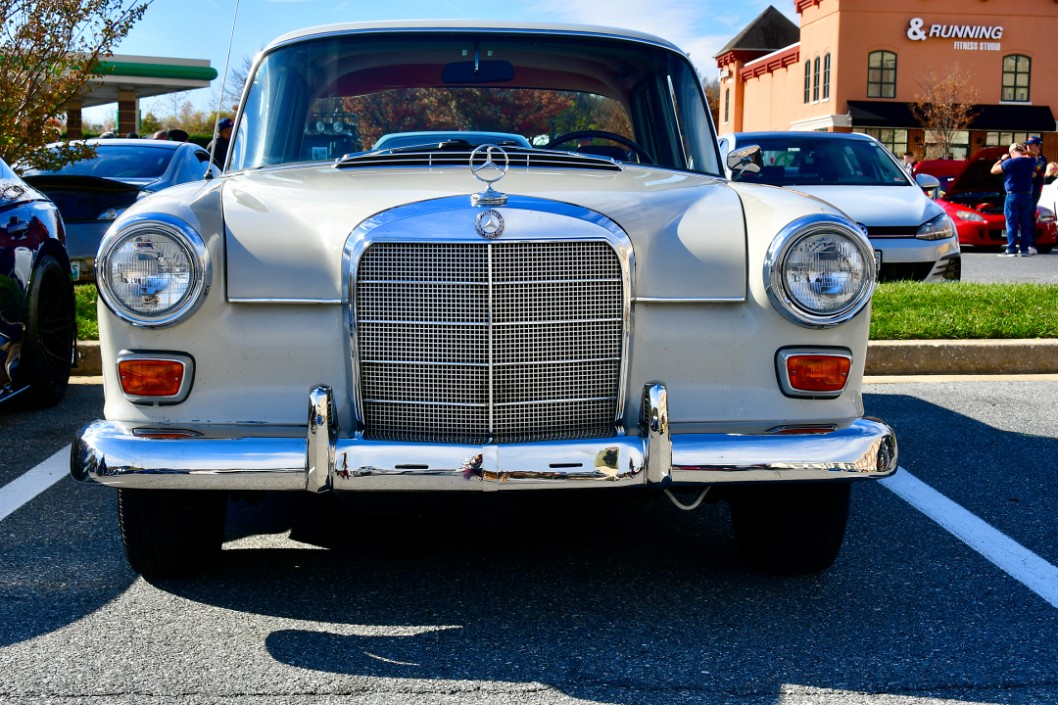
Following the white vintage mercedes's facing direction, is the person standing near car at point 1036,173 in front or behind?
behind

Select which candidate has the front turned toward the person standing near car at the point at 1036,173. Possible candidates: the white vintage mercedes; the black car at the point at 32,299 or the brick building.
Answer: the brick building

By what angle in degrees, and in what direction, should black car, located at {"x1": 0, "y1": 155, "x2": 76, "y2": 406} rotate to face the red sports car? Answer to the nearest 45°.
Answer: approximately 180°

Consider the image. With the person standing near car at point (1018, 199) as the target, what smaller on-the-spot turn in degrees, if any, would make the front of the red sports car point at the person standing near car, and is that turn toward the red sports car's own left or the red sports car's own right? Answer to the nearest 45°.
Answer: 0° — it already faces them

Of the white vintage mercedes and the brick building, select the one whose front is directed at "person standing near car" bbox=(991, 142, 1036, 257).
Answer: the brick building

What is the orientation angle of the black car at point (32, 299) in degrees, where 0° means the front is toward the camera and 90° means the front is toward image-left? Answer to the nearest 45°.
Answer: approximately 45°

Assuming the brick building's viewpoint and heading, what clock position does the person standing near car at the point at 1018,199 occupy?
The person standing near car is roughly at 12 o'clock from the brick building.

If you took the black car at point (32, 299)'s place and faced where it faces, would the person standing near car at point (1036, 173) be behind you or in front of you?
behind

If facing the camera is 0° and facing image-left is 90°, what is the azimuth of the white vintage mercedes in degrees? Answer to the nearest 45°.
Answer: approximately 0°

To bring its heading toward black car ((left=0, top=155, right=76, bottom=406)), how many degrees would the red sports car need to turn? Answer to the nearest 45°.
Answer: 0° — it already faces it

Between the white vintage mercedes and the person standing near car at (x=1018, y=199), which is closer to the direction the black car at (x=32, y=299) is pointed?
the white vintage mercedes

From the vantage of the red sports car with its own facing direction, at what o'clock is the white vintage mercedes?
The white vintage mercedes is roughly at 12 o'clock from the red sports car.
